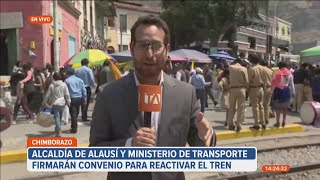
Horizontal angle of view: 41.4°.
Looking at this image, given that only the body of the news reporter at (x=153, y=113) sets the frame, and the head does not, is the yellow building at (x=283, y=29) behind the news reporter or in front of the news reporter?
behind

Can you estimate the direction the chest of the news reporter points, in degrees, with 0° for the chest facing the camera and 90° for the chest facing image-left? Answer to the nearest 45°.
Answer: approximately 0°

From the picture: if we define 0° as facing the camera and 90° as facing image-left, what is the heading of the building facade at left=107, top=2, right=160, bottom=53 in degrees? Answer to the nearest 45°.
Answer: approximately 315°
